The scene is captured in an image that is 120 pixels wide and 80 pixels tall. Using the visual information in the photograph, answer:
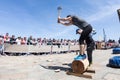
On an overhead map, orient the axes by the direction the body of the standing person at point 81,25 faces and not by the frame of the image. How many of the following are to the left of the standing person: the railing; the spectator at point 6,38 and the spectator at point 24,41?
0

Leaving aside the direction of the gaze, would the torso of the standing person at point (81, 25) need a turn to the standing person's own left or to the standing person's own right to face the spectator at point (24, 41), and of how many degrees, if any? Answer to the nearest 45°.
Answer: approximately 45° to the standing person's own right

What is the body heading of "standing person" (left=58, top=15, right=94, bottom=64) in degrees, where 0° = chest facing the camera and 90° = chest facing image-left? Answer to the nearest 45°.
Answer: approximately 90°

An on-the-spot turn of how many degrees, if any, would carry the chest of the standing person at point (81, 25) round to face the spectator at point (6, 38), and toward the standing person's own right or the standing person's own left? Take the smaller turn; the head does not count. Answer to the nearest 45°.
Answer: approximately 45° to the standing person's own right

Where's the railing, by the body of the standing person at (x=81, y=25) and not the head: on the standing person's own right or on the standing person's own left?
on the standing person's own right
